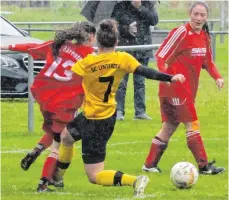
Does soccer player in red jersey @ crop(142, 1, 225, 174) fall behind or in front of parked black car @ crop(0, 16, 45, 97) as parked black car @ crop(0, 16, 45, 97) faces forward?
in front

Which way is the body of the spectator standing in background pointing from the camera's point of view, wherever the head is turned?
toward the camera

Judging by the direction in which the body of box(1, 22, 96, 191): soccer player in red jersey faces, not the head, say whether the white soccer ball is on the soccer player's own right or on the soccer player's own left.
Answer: on the soccer player's own right

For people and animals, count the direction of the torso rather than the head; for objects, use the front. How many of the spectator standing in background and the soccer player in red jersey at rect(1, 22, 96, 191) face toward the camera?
1

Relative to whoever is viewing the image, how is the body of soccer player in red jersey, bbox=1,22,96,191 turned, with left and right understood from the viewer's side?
facing away from the viewer and to the right of the viewer

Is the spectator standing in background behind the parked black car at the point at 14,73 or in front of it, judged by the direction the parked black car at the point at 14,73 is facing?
in front

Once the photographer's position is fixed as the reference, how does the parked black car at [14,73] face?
facing the viewer and to the right of the viewer

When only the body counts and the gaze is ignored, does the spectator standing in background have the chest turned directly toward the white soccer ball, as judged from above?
yes

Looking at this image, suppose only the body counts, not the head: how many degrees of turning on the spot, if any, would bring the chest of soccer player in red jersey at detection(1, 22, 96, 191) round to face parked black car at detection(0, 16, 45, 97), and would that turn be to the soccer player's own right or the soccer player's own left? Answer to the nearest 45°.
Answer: approximately 45° to the soccer player's own left

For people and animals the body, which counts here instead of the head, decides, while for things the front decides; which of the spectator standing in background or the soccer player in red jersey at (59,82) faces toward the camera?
the spectator standing in background
